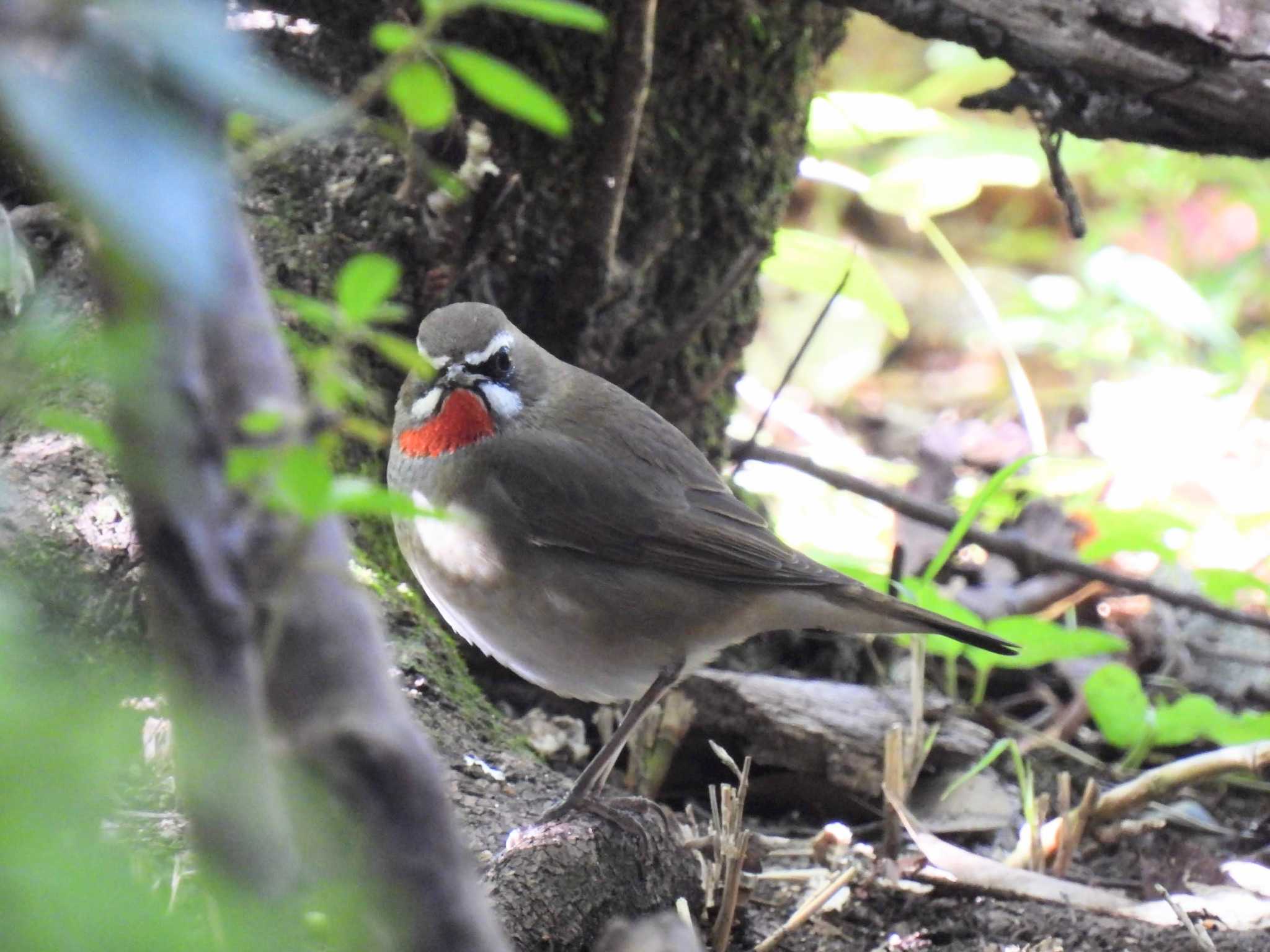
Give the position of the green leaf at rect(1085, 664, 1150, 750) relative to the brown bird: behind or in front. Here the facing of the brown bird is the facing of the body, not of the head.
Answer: behind

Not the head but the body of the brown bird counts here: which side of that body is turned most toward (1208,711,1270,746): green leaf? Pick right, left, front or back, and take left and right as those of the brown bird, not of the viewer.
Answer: back

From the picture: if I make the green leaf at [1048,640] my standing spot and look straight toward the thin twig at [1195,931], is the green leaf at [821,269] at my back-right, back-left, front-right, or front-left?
back-right

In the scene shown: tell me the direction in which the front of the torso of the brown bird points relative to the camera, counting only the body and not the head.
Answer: to the viewer's left

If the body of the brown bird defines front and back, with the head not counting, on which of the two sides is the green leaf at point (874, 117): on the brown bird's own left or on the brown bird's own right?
on the brown bird's own right

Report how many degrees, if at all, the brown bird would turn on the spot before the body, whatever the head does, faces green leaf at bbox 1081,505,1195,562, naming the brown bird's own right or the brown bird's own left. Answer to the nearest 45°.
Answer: approximately 135° to the brown bird's own right

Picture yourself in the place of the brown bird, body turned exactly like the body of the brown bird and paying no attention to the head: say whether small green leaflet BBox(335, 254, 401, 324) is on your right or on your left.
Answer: on your left

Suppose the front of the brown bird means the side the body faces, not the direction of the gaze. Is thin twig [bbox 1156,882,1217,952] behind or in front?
behind

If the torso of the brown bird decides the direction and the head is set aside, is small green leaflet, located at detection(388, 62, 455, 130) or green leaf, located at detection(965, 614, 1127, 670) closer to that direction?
the small green leaflet

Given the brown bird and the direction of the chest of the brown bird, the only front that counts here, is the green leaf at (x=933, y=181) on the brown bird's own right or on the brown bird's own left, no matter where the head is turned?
on the brown bird's own right
